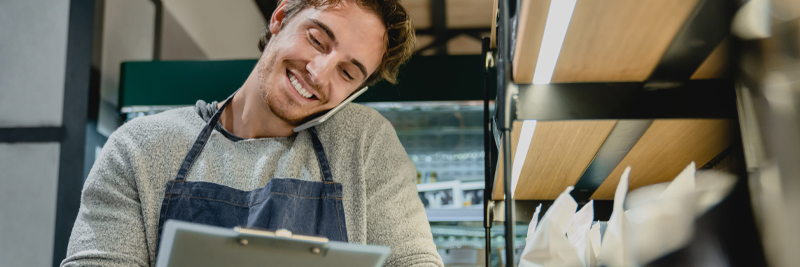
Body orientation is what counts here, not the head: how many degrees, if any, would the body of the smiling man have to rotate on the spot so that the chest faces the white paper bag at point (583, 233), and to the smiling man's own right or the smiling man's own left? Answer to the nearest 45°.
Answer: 0° — they already face it

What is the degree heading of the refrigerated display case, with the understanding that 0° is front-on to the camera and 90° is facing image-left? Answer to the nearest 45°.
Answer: approximately 0°

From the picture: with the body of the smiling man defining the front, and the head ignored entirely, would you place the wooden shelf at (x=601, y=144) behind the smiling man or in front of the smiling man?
in front

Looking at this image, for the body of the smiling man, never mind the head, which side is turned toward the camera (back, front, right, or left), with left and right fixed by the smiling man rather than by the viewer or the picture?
front

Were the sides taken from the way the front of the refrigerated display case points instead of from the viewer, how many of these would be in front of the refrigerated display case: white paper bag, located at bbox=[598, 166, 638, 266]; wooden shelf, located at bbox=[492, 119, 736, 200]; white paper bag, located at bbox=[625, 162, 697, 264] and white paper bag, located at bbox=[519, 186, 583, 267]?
4

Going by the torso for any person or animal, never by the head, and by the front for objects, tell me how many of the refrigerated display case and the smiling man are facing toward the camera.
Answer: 2

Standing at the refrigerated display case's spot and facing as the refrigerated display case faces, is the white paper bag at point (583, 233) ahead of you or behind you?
ahead

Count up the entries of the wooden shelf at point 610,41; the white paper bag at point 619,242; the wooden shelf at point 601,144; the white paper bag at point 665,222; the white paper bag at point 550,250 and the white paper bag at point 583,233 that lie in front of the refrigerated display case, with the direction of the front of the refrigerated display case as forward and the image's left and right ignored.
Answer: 6
